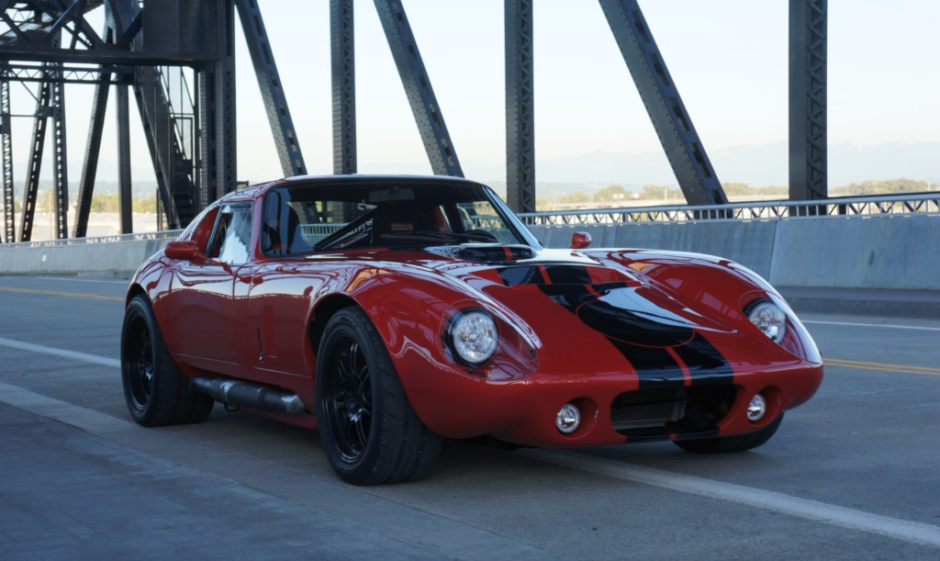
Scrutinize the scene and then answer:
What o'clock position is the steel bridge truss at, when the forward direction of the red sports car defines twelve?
The steel bridge truss is roughly at 7 o'clock from the red sports car.

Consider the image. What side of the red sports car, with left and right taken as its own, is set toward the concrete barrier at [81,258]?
back

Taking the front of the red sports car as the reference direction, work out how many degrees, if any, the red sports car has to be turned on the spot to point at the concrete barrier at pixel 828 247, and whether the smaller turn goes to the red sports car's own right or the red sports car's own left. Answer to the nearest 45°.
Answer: approximately 90° to the red sports car's own left

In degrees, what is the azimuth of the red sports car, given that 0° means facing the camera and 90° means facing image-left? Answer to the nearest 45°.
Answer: approximately 315°
